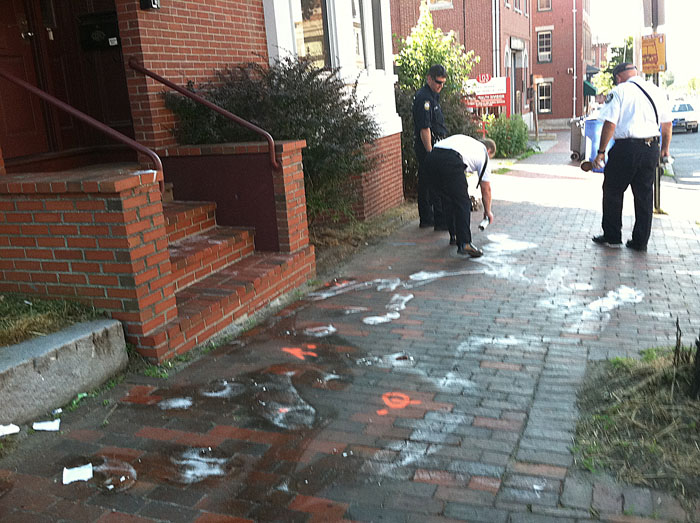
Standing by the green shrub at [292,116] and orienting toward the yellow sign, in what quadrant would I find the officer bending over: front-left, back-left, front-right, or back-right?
front-right

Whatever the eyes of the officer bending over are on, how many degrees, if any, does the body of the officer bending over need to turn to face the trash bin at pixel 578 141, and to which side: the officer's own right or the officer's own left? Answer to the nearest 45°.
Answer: approximately 90° to the officer's own left

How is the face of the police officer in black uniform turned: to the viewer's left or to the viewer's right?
to the viewer's right

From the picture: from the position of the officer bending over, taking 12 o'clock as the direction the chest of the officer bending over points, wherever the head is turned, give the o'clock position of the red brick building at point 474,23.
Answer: The red brick building is roughly at 9 o'clock from the officer bending over.

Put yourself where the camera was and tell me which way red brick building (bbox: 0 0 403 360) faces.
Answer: facing the viewer and to the right of the viewer

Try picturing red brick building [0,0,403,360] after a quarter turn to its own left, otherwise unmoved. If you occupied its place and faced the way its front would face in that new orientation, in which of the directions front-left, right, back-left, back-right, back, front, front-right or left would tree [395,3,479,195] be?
front

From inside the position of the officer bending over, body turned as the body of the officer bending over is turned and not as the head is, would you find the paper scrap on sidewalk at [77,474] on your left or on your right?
on your right

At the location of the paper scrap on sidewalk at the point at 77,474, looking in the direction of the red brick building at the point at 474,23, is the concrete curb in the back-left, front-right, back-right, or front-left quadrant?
front-left

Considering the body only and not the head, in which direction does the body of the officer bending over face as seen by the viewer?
to the viewer's right

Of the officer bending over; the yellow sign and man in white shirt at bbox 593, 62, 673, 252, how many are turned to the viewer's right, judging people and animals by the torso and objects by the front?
1

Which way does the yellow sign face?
toward the camera

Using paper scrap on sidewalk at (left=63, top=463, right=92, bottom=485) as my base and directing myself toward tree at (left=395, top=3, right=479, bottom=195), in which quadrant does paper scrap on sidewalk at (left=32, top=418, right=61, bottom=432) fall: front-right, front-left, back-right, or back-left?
front-left

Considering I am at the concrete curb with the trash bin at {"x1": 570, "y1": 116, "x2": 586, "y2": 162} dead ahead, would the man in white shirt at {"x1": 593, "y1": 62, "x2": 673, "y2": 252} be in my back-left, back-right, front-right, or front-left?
front-right

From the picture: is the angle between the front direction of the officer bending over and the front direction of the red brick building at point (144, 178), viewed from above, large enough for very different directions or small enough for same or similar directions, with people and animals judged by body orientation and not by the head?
same or similar directions

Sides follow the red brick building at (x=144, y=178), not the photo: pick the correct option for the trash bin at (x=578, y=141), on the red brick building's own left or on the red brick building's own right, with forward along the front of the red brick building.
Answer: on the red brick building's own left

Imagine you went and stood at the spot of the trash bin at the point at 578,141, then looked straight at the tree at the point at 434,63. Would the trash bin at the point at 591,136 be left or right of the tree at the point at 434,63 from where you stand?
left

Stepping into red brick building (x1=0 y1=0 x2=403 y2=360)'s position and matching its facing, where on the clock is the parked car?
The parked car is roughly at 9 o'clock from the red brick building.
